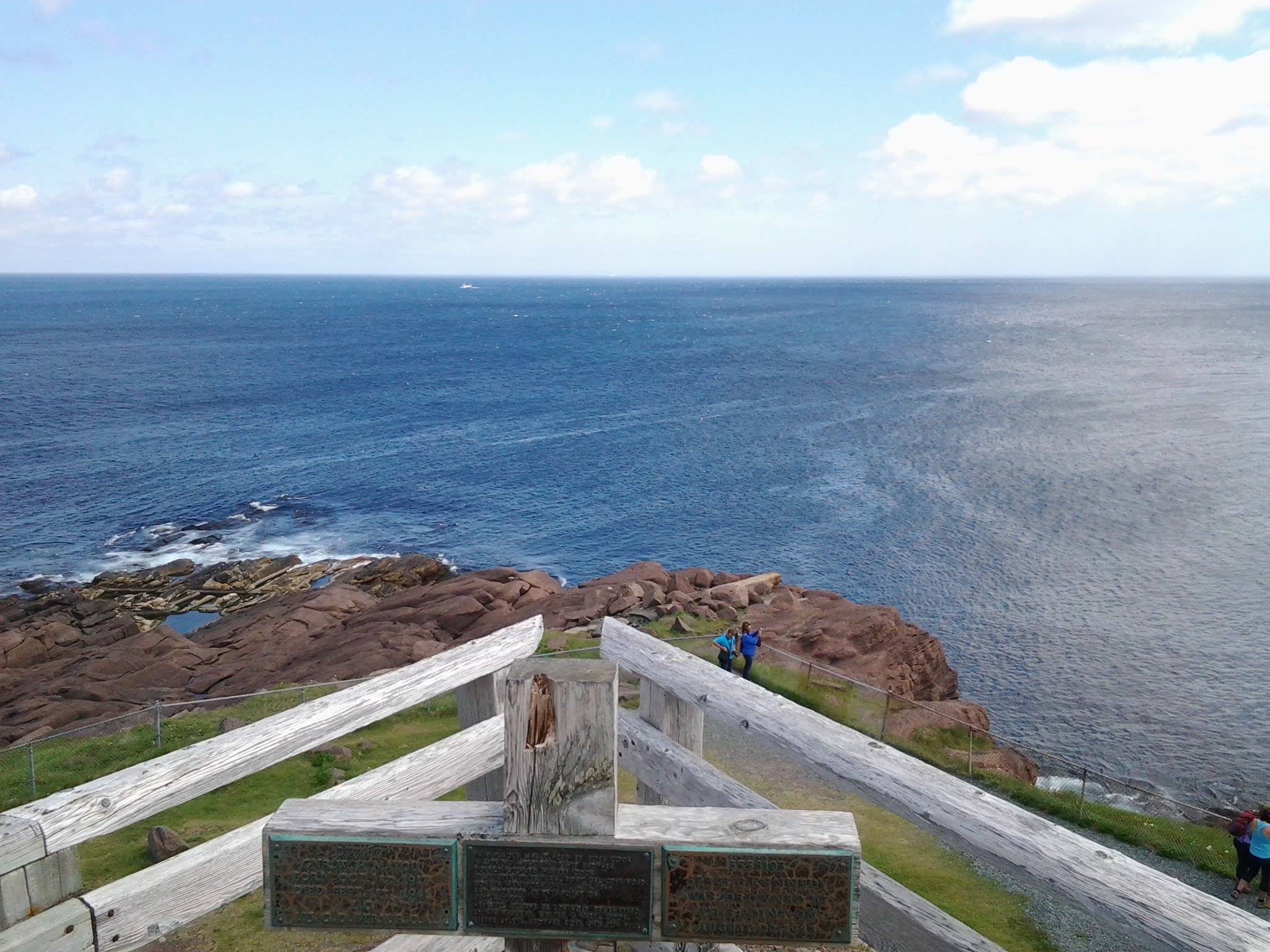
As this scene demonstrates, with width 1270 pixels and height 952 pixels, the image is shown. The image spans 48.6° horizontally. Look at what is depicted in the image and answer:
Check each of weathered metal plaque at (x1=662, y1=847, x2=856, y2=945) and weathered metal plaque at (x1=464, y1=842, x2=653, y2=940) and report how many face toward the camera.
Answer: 2

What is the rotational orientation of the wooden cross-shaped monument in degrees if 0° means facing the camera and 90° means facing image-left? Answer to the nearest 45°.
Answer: approximately 0°

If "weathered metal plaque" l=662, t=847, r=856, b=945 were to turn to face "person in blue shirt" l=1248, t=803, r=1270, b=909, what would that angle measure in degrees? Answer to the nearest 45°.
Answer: approximately 135° to its left

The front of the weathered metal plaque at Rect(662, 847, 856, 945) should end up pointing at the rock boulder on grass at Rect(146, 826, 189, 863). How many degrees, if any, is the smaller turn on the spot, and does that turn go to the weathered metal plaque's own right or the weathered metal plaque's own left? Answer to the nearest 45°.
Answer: approximately 135° to the weathered metal plaque's own right

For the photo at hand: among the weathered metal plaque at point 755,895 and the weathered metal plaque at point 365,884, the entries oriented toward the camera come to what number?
2

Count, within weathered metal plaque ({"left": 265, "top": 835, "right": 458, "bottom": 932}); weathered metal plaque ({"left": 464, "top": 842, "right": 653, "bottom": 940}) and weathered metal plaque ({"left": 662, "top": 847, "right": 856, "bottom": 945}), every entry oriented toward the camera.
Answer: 3

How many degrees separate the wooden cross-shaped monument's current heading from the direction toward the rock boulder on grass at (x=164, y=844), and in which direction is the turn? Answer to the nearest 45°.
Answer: approximately 135° to its right

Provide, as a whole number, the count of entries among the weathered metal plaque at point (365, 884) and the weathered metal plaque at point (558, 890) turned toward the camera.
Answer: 2

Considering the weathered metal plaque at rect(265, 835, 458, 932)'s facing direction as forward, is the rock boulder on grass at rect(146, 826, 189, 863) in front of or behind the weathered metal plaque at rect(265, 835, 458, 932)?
behind
